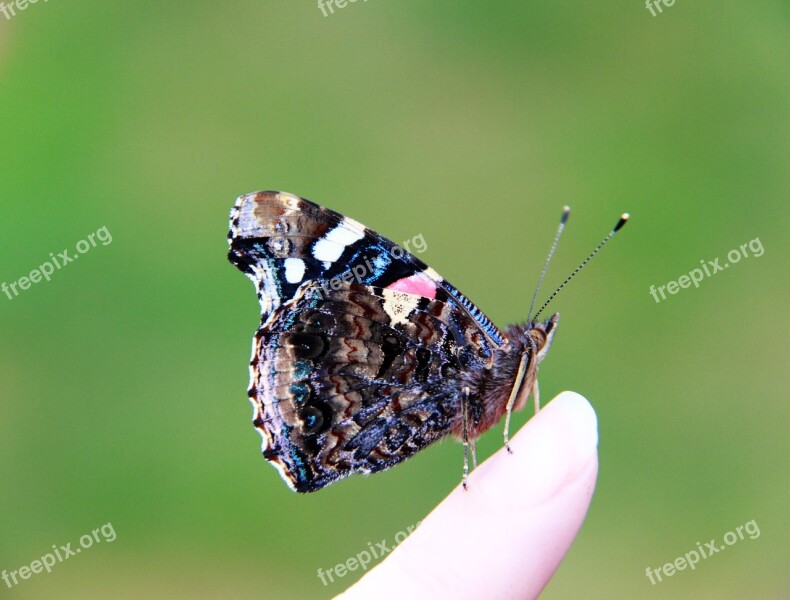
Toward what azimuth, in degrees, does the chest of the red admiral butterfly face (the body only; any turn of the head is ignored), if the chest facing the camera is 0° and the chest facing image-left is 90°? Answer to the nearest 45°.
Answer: approximately 270°
